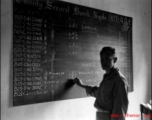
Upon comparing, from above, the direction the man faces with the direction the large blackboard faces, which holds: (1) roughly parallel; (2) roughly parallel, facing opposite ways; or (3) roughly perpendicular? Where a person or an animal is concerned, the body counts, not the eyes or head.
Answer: roughly perpendicular

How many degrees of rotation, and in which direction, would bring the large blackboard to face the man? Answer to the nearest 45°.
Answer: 0° — it already faces them

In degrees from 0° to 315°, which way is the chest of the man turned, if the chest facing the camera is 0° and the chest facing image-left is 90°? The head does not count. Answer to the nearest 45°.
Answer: approximately 45°

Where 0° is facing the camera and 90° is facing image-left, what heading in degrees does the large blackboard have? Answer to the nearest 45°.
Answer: approximately 315°
